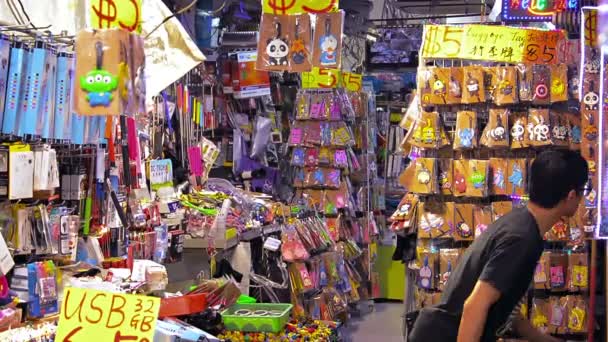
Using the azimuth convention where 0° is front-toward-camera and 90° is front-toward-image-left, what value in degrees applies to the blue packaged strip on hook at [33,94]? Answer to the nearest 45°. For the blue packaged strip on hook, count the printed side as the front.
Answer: approximately 0°

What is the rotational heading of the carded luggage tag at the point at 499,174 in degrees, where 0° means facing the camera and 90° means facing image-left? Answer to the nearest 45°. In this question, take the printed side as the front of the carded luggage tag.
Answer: approximately 0°

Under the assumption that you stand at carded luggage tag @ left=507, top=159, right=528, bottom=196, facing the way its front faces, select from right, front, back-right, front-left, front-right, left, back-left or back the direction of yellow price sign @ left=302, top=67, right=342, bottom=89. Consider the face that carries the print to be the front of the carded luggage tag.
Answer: back-right

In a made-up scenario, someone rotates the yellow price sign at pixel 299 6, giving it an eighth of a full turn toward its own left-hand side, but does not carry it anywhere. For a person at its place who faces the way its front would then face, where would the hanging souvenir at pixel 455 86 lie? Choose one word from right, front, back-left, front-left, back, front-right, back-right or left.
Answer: left
